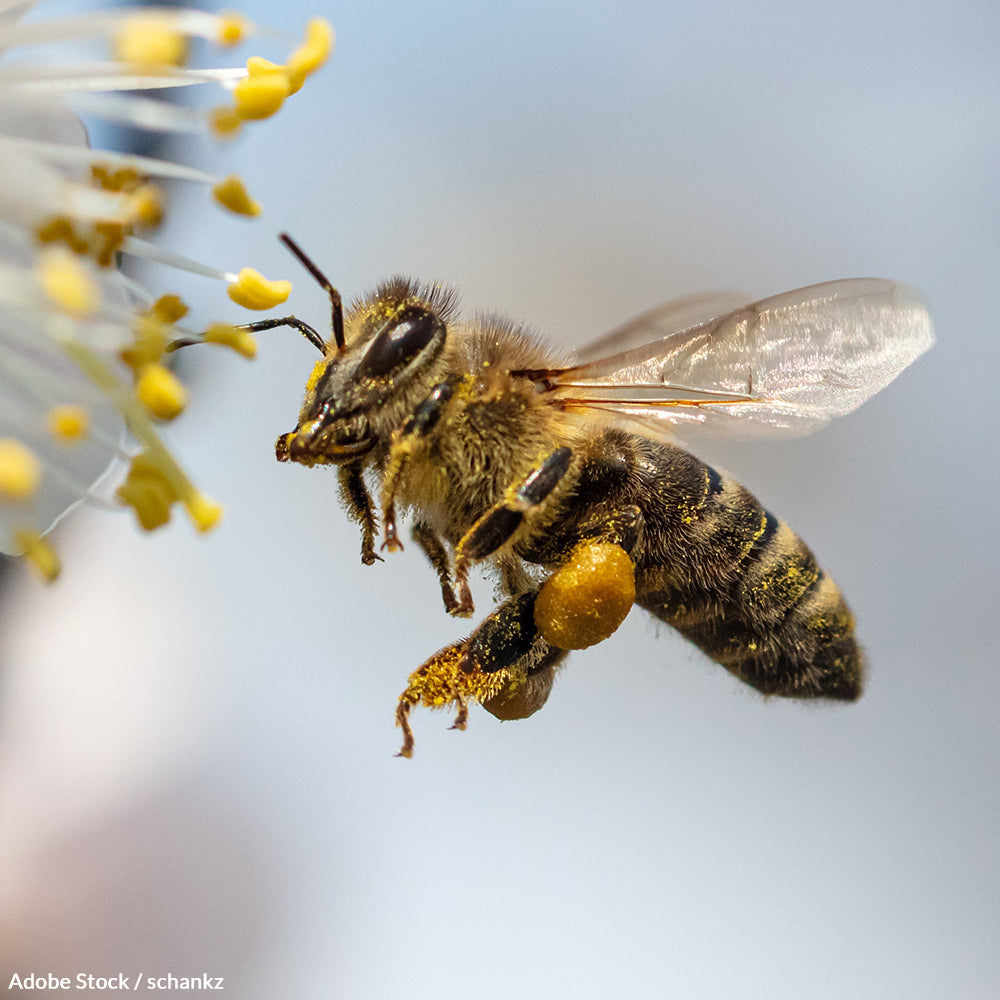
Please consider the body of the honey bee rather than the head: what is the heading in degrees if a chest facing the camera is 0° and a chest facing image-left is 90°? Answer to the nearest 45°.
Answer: approximately 90°
